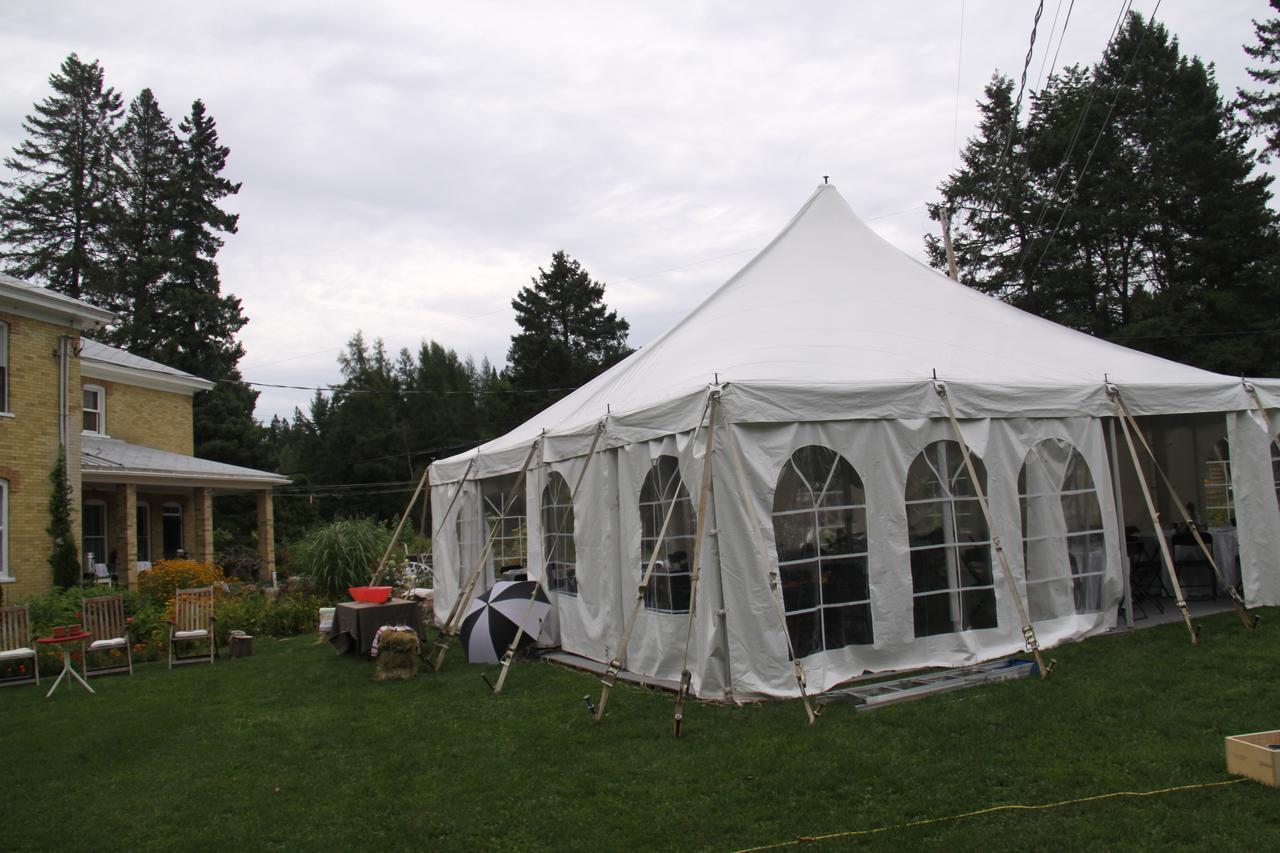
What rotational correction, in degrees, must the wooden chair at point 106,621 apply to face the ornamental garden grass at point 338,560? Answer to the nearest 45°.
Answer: approximately 135° to its left

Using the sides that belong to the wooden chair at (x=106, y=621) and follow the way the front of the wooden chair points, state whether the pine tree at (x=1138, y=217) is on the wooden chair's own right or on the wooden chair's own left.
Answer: on the wooden chair's own left

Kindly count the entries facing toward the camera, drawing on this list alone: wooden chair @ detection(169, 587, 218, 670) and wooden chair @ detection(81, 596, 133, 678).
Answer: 2

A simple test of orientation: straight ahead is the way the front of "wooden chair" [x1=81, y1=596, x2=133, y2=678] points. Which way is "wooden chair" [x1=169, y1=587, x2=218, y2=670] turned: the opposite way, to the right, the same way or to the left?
the same way

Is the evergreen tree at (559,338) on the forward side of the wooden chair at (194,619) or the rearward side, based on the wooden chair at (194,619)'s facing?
on the rearward side

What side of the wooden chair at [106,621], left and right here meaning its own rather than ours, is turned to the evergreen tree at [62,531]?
back

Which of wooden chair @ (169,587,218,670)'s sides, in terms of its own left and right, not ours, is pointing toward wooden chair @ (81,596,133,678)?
right

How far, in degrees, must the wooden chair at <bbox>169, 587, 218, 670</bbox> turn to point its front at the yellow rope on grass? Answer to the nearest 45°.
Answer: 0° — it already faces it

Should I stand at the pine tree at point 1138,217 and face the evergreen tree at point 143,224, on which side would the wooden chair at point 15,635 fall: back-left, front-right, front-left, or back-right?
front-left

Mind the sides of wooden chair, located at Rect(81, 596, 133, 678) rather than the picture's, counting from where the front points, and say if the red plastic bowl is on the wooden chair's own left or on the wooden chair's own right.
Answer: on the wooden chair's own left

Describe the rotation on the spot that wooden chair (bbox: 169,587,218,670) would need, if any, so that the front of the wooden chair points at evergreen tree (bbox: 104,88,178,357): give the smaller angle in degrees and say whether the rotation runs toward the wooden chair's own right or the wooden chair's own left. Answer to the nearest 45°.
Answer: approximately 180°

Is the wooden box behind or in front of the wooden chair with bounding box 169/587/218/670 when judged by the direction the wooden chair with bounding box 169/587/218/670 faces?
in front

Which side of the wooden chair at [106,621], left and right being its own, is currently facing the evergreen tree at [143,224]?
back

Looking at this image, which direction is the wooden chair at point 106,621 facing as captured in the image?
toward the camera

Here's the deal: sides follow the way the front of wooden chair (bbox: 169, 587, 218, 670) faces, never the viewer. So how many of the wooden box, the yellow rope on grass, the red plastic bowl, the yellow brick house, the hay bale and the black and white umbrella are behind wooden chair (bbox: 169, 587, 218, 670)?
1
